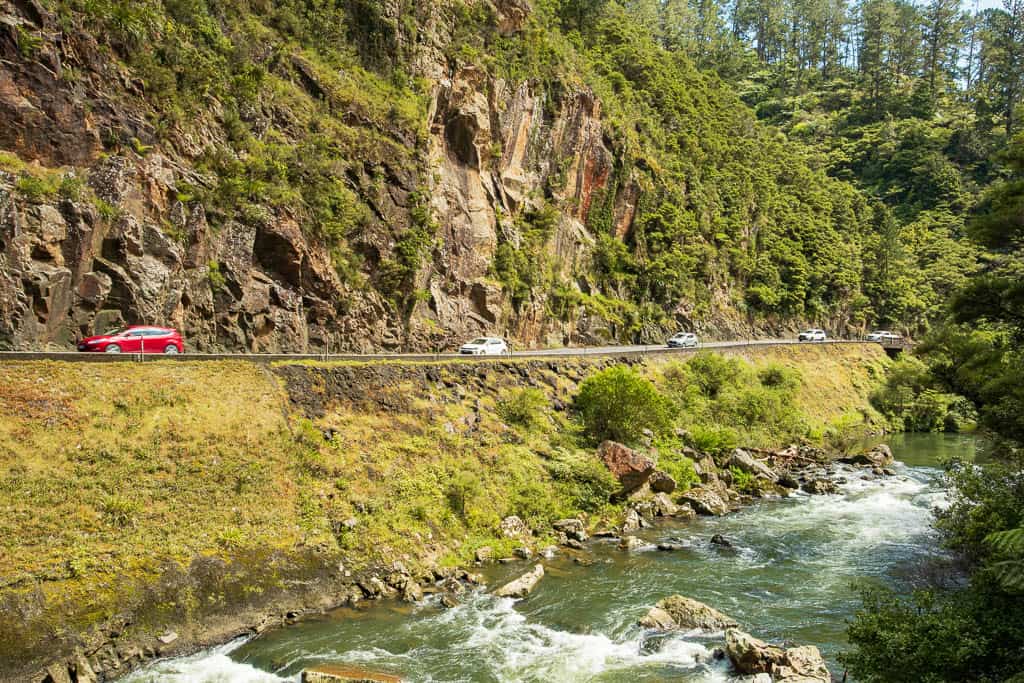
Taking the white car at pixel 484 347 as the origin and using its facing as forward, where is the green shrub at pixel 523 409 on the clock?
The green shrub is roughly at 10 o'clock from the white car.

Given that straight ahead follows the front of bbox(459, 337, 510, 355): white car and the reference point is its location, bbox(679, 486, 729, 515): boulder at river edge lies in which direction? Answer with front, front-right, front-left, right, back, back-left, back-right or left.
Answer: left

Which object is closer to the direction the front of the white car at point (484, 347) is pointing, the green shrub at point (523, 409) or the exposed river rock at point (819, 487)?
the green shrub

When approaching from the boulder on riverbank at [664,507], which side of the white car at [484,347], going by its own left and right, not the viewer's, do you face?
left

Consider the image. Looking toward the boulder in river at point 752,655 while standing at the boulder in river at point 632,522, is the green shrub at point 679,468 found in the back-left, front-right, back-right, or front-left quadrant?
back-left

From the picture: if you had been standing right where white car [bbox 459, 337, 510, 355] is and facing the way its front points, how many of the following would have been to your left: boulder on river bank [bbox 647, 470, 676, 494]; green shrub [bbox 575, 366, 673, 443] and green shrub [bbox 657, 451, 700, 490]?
3

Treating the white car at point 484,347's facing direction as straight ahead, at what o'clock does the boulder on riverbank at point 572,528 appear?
The boulder on riverbank is roughly at 10 o'clock from the white car.

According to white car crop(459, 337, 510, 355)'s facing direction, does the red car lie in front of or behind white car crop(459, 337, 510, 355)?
in front

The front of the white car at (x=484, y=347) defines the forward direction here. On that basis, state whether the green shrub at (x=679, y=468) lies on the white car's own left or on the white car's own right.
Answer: on the white car's own left

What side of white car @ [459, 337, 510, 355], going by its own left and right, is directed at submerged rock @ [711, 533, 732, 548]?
left

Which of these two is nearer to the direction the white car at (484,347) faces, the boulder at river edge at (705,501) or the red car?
the red car

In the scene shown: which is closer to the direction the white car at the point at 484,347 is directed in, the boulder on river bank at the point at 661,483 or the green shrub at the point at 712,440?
the boulder on river bank

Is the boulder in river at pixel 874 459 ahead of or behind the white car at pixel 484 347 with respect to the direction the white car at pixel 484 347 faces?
behind

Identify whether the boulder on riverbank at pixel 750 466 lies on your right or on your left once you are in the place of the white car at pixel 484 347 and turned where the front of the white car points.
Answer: on your left

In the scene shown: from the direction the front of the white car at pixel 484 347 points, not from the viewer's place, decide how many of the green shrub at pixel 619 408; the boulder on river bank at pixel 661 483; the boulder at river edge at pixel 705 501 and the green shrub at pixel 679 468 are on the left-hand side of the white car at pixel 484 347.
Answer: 4

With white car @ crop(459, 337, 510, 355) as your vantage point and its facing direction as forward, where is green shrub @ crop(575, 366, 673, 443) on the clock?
The green shrub is roughly at 9 o'clock from the white car.

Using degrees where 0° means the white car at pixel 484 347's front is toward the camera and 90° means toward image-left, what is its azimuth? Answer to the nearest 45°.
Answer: approximately 45°

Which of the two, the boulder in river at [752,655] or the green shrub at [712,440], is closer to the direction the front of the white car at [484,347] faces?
the boulder in river
